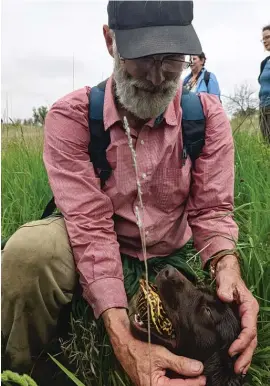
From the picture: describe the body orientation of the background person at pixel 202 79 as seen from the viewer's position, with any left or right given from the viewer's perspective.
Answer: facing the viewer and to the left of the viewer

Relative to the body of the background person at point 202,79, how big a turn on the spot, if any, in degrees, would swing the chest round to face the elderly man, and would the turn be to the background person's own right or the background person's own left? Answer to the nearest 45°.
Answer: approximately 45° to the background person's own left
